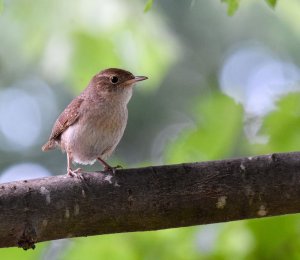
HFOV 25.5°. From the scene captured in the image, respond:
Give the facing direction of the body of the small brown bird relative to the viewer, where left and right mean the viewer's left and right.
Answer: facing the viewer and to the right of the viewer
